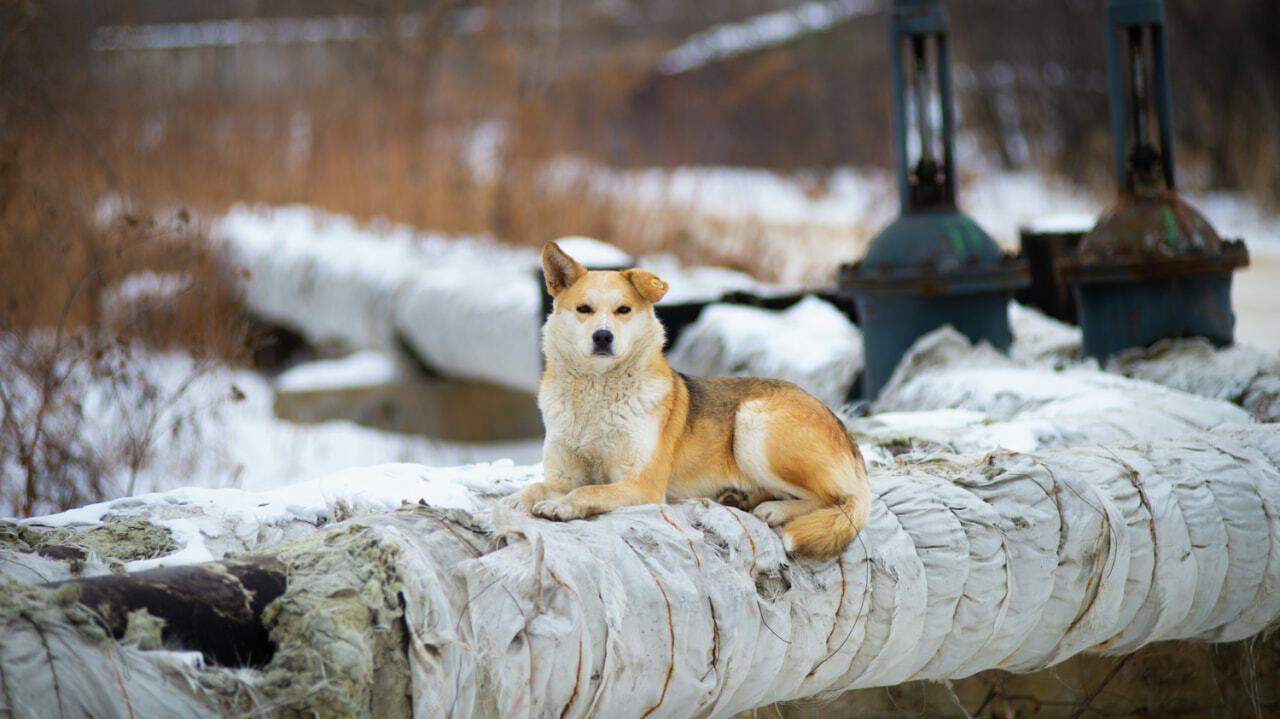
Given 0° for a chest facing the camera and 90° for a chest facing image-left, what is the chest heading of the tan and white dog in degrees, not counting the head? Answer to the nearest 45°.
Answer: approximately 45°

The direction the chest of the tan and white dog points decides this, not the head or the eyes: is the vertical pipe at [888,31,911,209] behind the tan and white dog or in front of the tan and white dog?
behind

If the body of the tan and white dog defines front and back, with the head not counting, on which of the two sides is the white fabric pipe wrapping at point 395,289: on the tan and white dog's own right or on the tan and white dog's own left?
on the tan and white dog's own right

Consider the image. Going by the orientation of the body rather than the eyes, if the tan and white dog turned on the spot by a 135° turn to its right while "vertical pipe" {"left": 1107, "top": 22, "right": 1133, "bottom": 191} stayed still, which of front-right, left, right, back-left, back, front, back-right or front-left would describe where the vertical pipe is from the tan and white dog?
front-right

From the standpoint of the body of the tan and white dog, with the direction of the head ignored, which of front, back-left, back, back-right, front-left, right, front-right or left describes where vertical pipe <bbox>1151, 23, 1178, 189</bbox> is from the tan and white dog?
back
